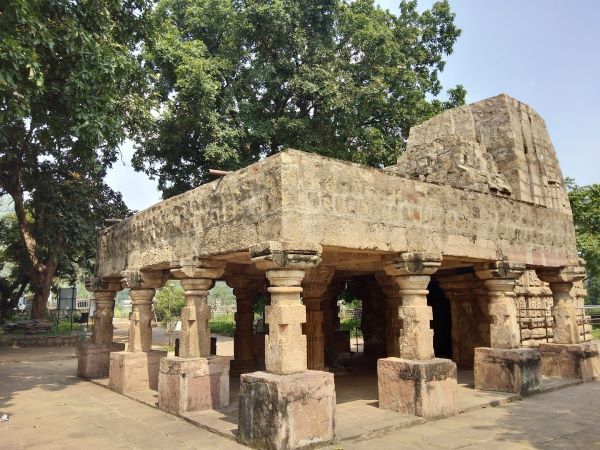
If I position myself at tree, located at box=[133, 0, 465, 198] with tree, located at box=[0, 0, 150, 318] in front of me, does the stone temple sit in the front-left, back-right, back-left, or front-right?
front-left

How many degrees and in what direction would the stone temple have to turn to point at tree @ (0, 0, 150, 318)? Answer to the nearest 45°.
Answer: approximately 45° to its right

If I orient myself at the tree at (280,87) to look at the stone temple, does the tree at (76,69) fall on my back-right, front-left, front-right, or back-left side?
front-right

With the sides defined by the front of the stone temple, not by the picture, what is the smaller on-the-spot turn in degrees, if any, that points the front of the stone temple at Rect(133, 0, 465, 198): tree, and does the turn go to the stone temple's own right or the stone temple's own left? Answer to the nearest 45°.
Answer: approximately 135° to the stone temple's own right

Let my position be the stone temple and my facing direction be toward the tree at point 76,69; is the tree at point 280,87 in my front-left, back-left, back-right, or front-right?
front-right
